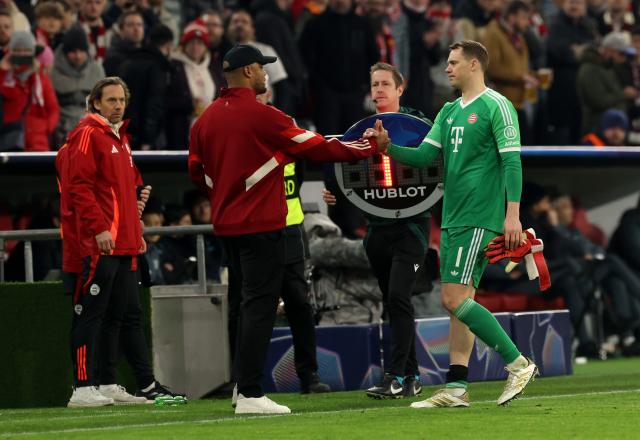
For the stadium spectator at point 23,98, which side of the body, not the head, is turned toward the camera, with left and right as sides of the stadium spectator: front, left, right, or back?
front

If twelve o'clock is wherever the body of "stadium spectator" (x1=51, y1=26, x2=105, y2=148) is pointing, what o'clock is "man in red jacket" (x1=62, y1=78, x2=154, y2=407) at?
The man in red jacket is roughly at 12 o'clock from the stadium spectator.

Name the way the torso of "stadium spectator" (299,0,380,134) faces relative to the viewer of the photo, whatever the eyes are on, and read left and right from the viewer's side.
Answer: facing the viewer

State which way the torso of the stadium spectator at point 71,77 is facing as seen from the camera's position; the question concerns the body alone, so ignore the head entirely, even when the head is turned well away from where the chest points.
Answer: toward the camera

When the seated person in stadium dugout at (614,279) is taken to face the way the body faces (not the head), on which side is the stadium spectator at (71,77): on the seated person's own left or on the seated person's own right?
on the seated person's own right

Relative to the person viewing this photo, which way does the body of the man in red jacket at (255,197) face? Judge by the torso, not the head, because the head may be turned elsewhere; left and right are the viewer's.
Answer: facing away from the viewer and to the right of the viewer
